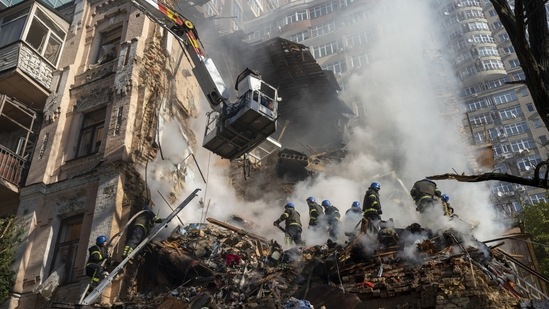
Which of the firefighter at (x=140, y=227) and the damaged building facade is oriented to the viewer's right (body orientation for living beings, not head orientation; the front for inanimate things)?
the firefighter

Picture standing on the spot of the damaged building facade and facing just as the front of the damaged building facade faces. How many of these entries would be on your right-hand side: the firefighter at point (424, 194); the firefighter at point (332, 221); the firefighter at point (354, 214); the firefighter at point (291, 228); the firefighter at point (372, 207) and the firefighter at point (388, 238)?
0

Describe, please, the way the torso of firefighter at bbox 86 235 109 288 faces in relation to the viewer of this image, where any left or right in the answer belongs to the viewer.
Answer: facing to the right of the viewer

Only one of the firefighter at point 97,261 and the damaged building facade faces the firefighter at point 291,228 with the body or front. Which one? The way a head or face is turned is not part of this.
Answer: the firefighter at point 97,261

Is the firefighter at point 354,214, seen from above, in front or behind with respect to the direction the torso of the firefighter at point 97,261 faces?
in front

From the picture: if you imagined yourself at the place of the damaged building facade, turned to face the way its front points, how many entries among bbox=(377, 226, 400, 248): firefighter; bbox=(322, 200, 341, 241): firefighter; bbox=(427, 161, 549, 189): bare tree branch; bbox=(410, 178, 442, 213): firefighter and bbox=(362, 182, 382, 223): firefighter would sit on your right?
0

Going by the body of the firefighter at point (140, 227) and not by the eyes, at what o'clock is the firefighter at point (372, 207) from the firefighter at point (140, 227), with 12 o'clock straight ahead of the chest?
the firefighter at point (372, 207) is roughly at 1 o'clock from the firefighter at point (140, 227).

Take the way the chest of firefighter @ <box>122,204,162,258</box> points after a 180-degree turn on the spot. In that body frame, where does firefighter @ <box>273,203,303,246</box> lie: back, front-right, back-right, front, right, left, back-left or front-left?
back

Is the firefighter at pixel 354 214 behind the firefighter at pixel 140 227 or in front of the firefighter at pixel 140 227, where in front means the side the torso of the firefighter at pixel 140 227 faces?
in front

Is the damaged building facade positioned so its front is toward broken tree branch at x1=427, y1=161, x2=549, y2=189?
no

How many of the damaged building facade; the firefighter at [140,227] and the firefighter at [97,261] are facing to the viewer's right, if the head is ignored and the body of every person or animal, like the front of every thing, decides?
2

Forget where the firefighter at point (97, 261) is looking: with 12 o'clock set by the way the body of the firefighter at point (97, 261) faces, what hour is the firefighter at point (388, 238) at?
the firefighter at point (388, 238) is roughly at 1 o'clock from the firefighter at point (97, 261).

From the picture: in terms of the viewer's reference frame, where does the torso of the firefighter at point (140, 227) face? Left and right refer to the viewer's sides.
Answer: facing to the right of the viewer

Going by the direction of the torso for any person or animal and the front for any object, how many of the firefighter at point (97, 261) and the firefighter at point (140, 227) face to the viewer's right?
2

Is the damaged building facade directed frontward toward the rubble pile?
no

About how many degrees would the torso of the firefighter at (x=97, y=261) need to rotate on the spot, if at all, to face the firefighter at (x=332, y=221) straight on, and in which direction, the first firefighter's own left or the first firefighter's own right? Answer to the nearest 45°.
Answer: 0° — they already face them
